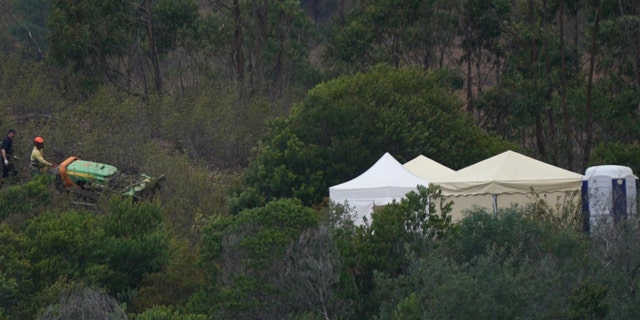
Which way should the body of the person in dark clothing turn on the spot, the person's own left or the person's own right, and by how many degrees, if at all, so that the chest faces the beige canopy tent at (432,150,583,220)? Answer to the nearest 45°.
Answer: approximately 45° to the person's own right

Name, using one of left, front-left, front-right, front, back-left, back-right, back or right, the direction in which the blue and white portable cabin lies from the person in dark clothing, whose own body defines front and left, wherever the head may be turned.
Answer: front-right

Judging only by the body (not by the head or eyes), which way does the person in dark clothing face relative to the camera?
to the viewer's right

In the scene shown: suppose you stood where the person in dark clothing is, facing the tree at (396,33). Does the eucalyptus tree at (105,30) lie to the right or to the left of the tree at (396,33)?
left

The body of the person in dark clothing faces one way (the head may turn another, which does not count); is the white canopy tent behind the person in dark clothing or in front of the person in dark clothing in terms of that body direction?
in front

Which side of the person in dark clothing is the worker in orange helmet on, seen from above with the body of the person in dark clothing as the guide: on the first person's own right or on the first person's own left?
on the first person's own left
